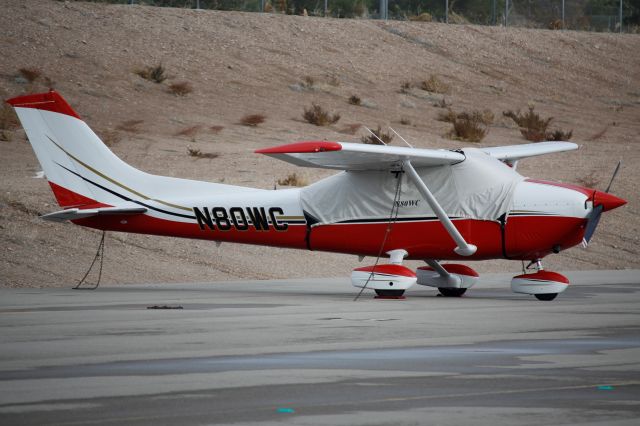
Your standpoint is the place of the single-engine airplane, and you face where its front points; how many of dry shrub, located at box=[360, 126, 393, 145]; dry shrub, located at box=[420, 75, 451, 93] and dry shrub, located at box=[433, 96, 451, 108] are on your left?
3

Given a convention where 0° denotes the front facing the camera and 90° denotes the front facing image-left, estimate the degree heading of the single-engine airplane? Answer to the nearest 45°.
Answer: approximately 270°

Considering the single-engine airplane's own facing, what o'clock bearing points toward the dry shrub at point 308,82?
The dry shrub is roughly at 9 o'clock from the single-engine airplane.

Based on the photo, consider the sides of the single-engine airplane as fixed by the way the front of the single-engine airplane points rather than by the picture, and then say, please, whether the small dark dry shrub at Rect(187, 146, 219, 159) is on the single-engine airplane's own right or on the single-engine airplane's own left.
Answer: on the single-engine airplane's own left

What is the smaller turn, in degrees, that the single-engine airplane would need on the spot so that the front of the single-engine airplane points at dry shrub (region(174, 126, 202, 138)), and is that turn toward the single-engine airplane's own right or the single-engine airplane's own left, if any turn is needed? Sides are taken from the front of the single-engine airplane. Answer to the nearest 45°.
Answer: approximately 90° to the single-engine airplane's own left

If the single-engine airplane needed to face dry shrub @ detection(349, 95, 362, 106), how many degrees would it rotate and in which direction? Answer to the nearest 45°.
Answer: approximately 90° to its left

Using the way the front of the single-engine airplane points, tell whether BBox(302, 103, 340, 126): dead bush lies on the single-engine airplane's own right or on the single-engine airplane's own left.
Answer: on the single-engine airplane's own left

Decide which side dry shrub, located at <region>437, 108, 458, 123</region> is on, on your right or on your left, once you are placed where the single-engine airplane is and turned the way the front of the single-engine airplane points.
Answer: on your left

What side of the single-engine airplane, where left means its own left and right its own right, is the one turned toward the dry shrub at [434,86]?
left

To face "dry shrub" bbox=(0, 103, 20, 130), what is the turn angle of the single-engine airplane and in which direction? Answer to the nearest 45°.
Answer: approximately 135° to its left

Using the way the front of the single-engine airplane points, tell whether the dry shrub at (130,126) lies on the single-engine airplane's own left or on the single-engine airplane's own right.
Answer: on the single-engine airplane's own left
